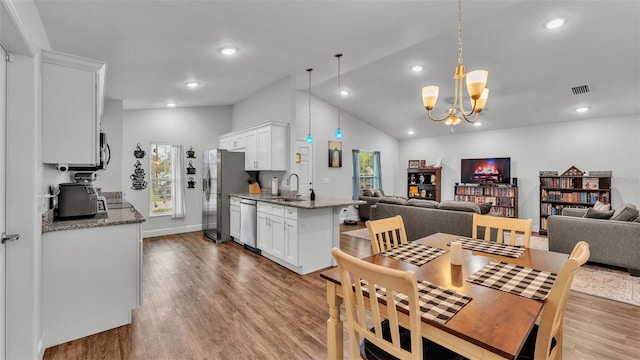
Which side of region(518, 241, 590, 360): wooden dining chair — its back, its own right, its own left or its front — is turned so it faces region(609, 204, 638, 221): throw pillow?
right

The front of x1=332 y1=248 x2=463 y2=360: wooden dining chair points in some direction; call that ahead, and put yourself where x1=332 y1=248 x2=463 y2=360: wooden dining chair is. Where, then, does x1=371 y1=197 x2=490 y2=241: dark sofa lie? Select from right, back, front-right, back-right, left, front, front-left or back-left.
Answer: front-left

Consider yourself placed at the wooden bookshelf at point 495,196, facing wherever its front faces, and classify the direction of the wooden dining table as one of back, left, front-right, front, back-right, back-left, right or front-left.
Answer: front

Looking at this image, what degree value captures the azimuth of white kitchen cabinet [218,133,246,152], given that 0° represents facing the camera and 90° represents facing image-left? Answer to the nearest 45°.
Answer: approximately 45°

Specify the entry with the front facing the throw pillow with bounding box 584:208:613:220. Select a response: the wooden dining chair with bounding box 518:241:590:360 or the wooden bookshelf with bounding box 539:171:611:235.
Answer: the wooden bookshelf

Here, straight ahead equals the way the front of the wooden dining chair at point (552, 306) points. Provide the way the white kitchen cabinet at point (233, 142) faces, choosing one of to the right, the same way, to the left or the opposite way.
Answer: to the left

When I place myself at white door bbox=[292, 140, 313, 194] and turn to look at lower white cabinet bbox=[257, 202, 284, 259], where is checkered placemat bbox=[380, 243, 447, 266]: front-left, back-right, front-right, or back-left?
front-left

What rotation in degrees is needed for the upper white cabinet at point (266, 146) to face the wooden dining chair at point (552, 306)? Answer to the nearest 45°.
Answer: approximately 45° to its left

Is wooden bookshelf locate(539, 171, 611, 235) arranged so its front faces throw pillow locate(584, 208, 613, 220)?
yes

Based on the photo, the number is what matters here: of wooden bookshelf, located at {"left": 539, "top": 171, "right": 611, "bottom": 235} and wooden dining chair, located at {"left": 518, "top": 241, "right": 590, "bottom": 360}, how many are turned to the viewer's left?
1

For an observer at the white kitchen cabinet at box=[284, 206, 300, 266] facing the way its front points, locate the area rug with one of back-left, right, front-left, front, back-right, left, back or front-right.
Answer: back-left

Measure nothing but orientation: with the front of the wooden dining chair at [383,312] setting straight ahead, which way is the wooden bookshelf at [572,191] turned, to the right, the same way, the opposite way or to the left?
the opposite way

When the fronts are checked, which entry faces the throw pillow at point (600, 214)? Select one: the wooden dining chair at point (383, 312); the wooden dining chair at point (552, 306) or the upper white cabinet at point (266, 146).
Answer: the wooden dining chair at point (383, 312)

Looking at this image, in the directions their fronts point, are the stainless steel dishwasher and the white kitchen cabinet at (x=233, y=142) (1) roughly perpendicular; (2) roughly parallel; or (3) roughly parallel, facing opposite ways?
roughly parallel

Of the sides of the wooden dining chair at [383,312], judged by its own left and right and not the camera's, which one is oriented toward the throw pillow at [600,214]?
front

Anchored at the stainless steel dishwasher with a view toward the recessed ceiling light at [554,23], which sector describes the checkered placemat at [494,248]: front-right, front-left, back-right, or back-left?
front-right

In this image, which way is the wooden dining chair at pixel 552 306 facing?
to the viewer's left

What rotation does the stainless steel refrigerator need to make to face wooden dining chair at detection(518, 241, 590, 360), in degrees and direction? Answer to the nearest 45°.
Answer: approximately 45° to its left

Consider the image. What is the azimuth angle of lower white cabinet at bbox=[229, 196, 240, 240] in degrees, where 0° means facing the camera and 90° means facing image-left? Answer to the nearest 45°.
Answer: approximately 45°

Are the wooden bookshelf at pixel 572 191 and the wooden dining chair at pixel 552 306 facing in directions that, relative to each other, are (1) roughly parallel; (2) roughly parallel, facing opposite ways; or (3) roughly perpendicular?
roughly perpendicular

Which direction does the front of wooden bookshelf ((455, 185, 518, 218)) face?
toward the camera
